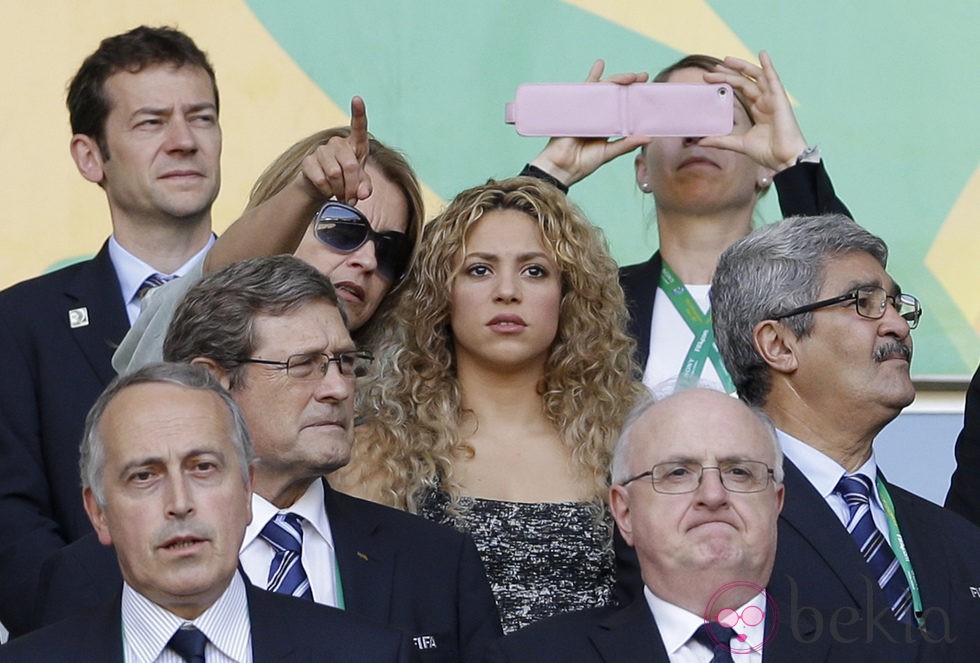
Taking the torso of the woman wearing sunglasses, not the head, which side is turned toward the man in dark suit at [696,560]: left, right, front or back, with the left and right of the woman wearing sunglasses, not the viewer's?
front

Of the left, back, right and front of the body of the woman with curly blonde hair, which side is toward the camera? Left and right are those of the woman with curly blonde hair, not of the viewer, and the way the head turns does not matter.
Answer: front

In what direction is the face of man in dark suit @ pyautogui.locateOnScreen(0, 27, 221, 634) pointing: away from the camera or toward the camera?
toward the camera

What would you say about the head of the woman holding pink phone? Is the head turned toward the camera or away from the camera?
toward the camera

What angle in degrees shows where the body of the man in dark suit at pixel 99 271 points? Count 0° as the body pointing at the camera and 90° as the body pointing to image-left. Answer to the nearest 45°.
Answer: approximately 315°

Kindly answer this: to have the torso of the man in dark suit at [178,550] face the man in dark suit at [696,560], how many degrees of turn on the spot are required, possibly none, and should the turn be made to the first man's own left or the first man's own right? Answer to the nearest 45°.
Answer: approximately 90° to the first man's own left

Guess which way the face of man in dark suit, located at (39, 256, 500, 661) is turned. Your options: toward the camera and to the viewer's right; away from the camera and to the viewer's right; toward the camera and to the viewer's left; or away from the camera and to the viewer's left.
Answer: toward the camera and to the viewer's right

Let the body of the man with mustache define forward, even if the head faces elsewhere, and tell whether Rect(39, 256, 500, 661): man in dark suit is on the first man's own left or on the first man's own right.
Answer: on the first man's own right

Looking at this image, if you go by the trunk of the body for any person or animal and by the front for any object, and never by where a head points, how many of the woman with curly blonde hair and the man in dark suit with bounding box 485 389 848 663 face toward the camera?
2

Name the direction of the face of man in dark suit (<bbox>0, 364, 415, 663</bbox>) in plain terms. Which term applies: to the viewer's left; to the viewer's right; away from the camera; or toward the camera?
toward the camera

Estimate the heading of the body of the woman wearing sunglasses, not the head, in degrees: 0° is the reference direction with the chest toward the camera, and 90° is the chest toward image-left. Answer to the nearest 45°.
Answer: approximately 315°

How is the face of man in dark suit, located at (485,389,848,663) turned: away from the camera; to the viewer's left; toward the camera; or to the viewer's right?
toward the camera

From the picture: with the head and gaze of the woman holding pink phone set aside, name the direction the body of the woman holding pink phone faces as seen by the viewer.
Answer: toward the camera

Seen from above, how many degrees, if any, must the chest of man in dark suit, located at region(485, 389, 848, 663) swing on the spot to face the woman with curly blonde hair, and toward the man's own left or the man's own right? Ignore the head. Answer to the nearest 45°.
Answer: approximately 135° to the man's own right

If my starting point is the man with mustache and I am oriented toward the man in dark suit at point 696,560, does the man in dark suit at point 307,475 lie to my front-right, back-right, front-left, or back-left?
front-right
